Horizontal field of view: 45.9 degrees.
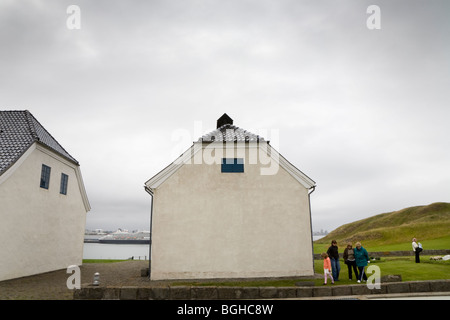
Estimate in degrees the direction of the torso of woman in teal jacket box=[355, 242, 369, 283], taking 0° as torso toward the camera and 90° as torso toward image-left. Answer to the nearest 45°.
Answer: approximately 45°

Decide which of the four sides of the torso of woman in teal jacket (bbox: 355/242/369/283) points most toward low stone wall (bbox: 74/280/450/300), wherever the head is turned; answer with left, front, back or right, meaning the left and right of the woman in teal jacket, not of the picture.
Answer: front

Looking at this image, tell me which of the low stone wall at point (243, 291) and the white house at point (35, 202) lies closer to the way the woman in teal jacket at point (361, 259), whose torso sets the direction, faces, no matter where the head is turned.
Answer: the low stone wall

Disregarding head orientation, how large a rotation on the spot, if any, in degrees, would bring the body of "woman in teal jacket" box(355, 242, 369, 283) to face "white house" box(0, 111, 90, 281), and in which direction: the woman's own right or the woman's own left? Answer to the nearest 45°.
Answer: approximately 45° to the woman's own right
